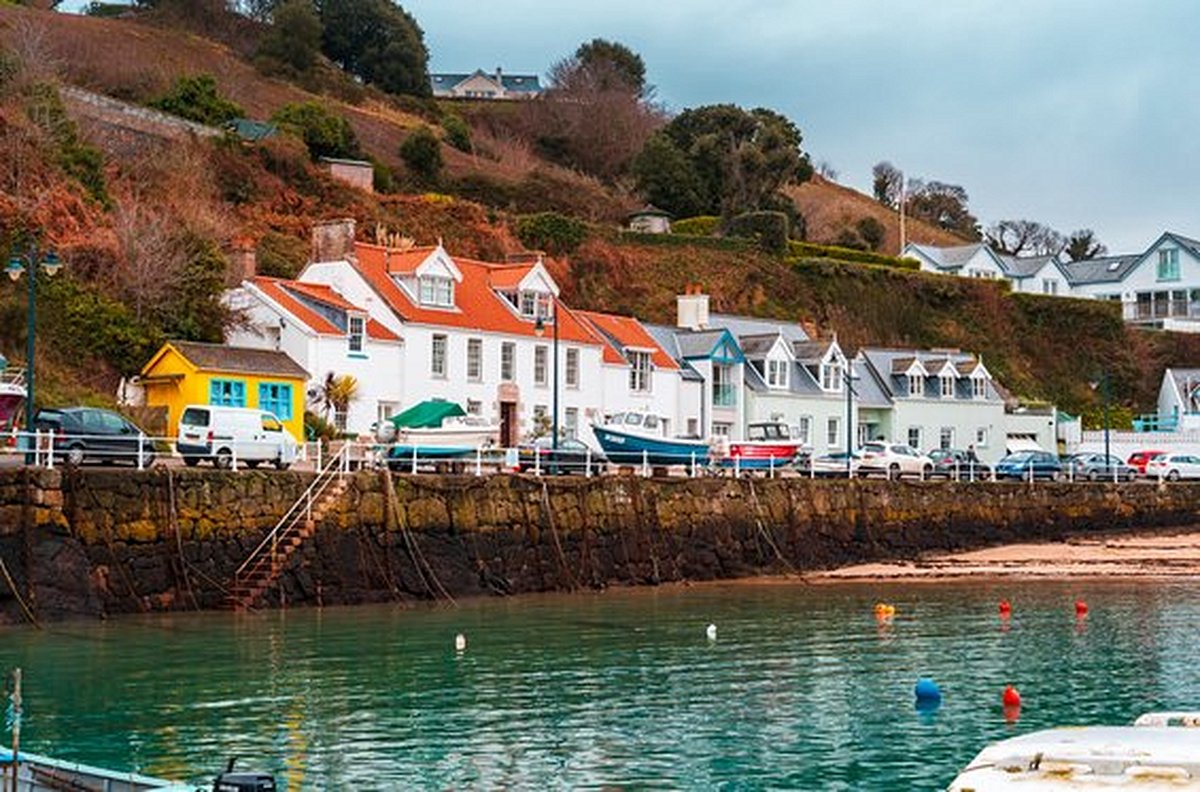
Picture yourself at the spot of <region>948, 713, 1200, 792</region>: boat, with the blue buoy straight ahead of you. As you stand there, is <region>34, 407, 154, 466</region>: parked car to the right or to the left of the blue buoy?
left

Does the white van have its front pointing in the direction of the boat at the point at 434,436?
yes

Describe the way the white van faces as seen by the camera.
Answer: facing away from the viewer and to the right of the viewer
